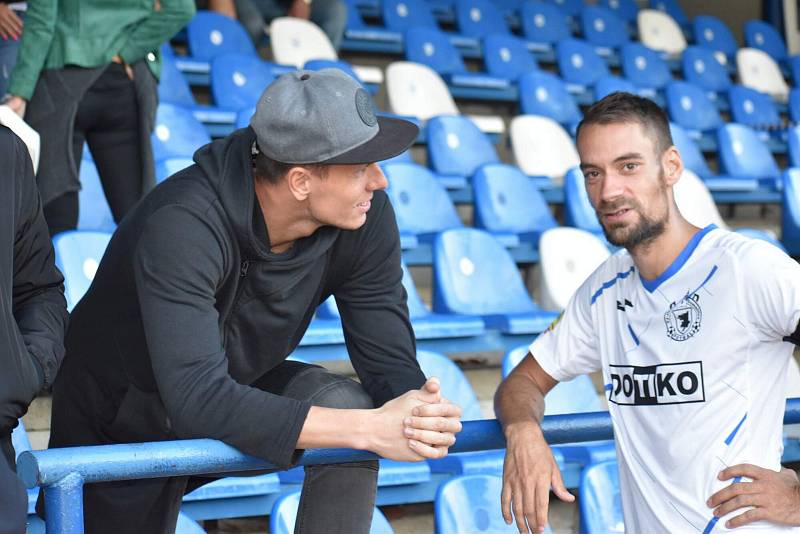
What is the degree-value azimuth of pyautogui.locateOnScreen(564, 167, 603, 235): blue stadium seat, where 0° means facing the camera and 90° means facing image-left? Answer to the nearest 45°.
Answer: approximately 315°

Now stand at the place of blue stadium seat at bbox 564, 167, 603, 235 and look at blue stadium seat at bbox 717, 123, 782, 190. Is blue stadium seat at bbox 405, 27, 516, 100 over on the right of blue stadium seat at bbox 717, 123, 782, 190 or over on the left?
left

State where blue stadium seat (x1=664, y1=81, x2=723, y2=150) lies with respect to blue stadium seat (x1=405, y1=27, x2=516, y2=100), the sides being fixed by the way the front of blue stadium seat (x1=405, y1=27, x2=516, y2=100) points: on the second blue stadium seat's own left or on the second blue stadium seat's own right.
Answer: on the second blue stadium seat's own left

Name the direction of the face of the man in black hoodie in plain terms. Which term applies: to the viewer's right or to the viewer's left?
to the viewer's right

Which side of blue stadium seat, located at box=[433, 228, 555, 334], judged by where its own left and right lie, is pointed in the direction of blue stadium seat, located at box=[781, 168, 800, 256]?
left

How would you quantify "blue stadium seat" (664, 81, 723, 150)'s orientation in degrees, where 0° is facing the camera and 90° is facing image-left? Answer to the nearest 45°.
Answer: approximately 315°

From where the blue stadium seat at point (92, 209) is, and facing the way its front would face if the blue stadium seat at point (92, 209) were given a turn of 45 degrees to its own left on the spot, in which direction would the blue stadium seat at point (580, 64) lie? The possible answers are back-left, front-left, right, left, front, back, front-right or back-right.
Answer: front-left

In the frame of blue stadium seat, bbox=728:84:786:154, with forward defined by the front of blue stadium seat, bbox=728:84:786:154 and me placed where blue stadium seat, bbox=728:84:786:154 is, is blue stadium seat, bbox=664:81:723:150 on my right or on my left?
on my right

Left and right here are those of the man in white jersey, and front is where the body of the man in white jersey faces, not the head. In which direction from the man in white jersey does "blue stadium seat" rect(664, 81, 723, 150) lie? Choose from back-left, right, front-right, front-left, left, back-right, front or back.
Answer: back-right

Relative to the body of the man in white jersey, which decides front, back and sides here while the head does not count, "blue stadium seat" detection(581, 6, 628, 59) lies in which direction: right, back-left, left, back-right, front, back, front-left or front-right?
back-right
